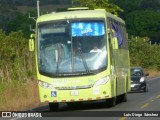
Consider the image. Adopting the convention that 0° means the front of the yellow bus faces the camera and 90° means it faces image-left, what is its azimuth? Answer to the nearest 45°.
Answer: approximately 0°
